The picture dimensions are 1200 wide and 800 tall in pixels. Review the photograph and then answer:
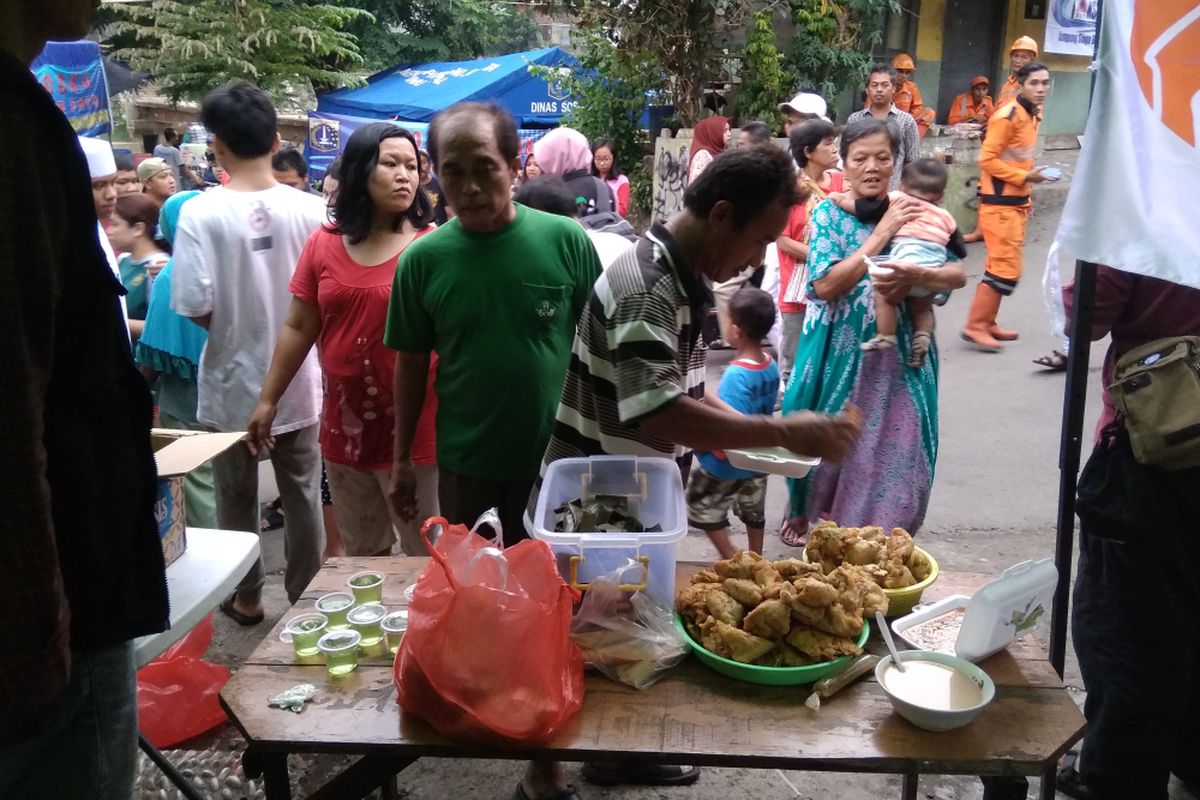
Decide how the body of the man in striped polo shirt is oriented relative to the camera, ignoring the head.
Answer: to the viewer's right

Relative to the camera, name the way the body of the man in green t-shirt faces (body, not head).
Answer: toward the camera

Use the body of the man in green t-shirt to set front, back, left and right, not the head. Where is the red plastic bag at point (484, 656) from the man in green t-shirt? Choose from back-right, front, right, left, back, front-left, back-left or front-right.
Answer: front
